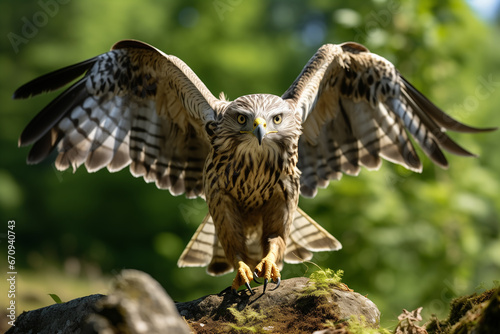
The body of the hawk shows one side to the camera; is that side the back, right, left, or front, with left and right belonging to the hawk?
front
